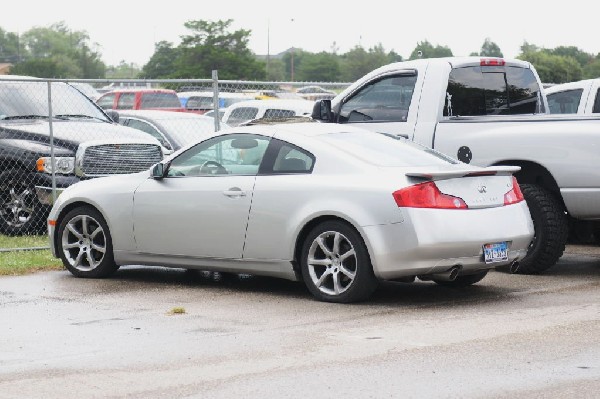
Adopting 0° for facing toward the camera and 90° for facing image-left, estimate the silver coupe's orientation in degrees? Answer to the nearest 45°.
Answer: approximately 135°

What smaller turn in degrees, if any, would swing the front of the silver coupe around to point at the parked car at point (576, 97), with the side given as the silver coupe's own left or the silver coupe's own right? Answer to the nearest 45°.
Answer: approximately 90° to the silver coupe's own right

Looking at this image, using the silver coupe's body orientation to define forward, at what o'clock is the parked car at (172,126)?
The parked car is roughly at 1 o'clock from the silver coupe.

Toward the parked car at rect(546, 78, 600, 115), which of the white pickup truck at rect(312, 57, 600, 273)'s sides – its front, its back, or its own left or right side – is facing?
right
